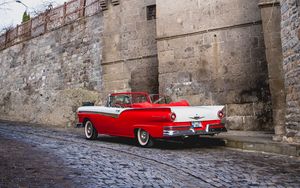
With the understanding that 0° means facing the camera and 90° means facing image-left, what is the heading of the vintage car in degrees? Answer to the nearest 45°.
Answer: approximately 135°

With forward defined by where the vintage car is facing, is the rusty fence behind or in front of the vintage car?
in front
